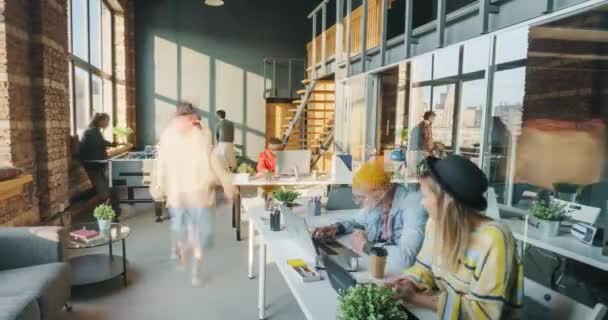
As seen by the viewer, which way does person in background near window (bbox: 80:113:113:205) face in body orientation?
to the viewer's right

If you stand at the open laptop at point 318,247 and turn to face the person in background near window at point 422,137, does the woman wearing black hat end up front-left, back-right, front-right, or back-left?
back-right

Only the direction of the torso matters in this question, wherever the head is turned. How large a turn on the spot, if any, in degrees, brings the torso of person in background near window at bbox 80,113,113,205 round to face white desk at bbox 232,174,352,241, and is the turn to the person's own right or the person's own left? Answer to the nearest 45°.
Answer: approximately 45° to the person's own right

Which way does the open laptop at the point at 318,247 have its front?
to the viewer's right

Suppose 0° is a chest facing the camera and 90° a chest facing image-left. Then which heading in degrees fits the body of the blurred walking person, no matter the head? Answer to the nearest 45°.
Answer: approximately 0°

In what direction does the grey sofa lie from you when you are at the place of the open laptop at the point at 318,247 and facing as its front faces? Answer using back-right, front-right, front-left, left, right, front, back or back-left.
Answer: back

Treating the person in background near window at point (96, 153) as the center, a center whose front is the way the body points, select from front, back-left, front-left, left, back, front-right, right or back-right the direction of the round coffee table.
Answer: right

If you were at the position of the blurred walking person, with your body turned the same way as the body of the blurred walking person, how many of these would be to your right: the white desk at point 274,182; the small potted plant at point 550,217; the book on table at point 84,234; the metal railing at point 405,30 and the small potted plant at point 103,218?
2
